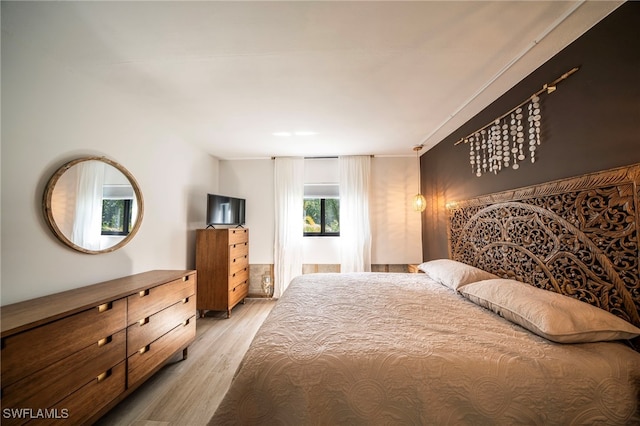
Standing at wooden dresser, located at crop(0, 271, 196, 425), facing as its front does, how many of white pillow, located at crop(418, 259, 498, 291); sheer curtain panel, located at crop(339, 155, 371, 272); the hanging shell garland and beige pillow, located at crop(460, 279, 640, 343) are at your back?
0

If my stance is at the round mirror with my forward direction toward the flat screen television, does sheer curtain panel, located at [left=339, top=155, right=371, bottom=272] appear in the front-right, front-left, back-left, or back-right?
front-right

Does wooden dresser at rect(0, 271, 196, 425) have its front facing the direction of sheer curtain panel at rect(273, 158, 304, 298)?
no

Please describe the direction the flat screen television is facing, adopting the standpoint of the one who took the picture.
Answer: facing the viewer and to the right of the viewer

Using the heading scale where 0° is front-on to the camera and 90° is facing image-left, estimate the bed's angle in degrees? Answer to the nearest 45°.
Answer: approximately 90°

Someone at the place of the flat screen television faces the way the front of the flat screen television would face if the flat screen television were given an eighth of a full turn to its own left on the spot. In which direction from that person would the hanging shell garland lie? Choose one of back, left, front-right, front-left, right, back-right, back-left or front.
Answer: front-right

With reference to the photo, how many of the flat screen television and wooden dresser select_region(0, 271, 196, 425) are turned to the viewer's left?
0

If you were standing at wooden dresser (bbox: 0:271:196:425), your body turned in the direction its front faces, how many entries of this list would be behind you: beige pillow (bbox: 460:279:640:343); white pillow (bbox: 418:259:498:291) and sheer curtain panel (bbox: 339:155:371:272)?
0

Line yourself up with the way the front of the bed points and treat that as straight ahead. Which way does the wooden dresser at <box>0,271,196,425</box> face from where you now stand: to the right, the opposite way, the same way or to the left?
the opposite way

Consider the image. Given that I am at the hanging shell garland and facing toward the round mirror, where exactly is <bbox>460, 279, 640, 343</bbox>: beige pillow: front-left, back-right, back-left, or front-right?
front-left

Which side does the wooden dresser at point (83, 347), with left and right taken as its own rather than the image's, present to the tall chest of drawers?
left

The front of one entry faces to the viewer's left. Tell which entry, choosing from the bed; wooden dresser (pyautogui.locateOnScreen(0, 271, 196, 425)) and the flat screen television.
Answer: the bed
